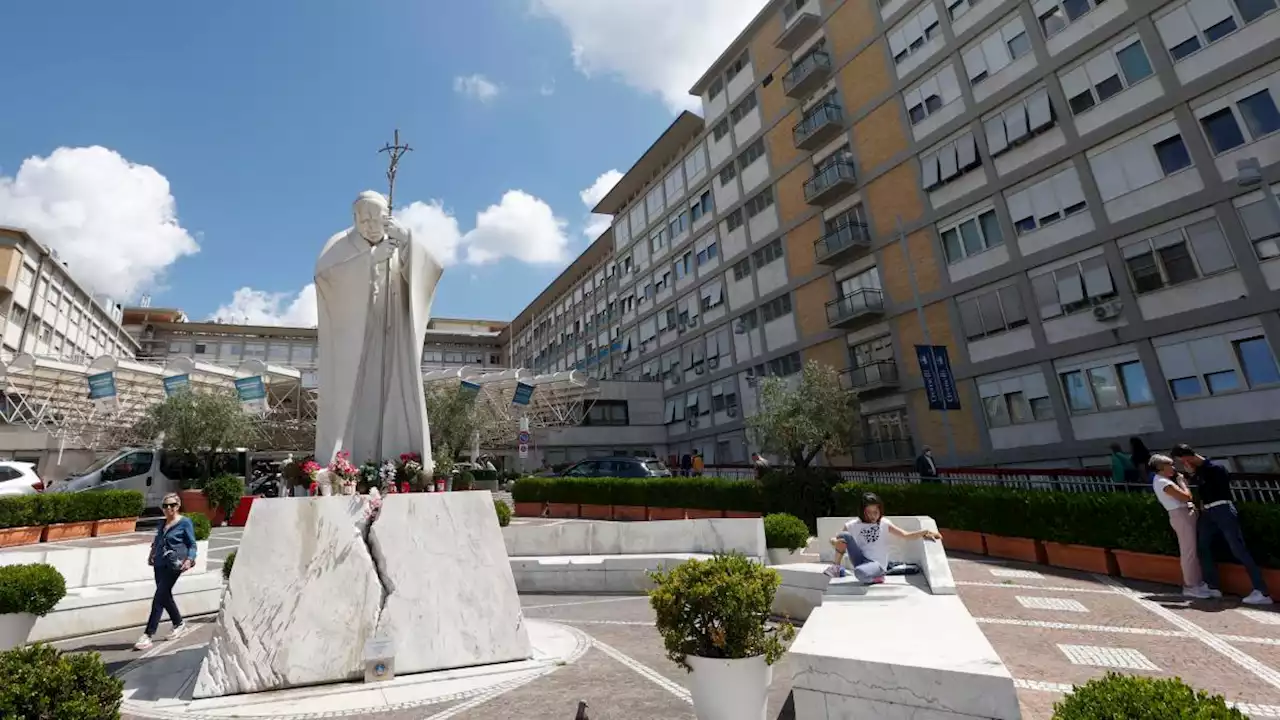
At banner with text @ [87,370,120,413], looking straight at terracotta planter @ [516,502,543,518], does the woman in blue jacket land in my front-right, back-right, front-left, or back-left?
front-right

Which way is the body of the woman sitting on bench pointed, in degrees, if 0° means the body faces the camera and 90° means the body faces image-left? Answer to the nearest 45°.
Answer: approximately 0°

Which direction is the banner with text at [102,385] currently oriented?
toward the camera

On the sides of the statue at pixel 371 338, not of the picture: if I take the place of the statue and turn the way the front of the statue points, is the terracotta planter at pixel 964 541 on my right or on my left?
on my left

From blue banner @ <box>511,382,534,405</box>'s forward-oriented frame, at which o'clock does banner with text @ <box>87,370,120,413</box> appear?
The banner with text is roughly at 3 o'clock from the blue banner.

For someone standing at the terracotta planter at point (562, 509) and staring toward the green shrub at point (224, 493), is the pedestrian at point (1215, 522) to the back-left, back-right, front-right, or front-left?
back-left

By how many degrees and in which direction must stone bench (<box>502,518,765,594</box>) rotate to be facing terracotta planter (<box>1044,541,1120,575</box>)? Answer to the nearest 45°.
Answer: approximately 90° to its left

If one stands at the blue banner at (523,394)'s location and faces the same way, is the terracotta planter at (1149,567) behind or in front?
in front

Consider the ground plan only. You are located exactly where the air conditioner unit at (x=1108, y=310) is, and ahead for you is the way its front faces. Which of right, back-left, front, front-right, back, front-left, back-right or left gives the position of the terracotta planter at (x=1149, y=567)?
front-left

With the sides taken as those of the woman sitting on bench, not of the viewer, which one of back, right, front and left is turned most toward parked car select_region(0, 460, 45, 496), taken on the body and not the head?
right

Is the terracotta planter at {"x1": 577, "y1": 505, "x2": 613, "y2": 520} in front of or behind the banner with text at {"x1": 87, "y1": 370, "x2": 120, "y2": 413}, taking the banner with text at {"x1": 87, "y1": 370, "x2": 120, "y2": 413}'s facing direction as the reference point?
in front
